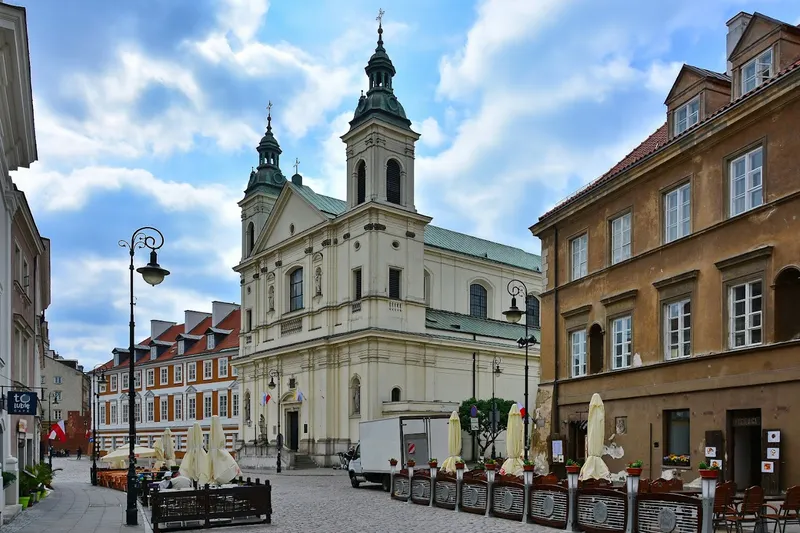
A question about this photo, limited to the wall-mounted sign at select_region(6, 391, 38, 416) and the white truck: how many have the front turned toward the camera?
1

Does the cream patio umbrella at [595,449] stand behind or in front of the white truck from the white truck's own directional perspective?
behind
